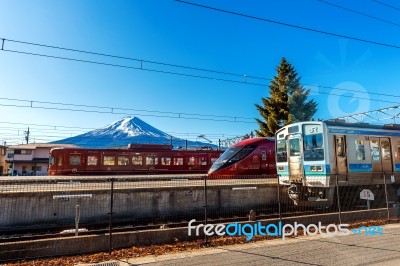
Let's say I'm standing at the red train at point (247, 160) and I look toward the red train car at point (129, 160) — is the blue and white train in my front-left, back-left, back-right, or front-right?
back-left

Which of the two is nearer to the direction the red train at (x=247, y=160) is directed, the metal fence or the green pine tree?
the metal fence

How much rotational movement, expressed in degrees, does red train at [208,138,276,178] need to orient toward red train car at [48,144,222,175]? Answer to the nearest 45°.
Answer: approximately 45° to its right

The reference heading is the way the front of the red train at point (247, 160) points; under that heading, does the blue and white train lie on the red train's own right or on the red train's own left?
on the red train's own left

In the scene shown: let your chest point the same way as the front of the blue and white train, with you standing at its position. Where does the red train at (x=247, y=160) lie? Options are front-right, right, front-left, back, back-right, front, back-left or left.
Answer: right

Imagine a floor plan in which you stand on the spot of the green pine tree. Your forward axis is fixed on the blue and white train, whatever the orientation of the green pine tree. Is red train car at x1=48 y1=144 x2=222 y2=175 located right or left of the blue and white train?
right

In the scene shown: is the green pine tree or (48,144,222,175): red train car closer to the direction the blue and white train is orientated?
the red train car

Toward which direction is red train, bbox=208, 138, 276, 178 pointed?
to the viewer's left

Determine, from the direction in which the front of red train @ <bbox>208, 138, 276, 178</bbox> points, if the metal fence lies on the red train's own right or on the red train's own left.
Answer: on the red train's own left

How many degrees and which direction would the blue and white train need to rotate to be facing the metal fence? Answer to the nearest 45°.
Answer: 0° — it already faces it

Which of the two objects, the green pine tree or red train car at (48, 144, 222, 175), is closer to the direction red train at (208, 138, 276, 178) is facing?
the red train car

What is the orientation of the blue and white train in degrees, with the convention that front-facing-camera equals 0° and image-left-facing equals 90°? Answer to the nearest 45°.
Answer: approximately 45°

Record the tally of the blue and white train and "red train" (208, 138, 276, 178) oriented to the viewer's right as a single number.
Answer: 0

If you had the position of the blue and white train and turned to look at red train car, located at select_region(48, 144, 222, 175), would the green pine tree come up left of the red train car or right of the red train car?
right

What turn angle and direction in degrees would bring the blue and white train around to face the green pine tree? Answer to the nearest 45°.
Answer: approximately 135° to its right

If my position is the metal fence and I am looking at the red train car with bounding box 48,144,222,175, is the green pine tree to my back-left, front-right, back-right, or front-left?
front-right
